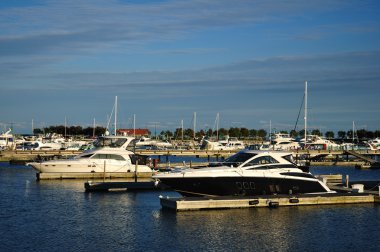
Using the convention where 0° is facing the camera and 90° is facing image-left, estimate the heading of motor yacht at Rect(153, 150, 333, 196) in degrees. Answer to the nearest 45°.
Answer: approximately 90°

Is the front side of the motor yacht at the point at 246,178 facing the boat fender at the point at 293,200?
no
